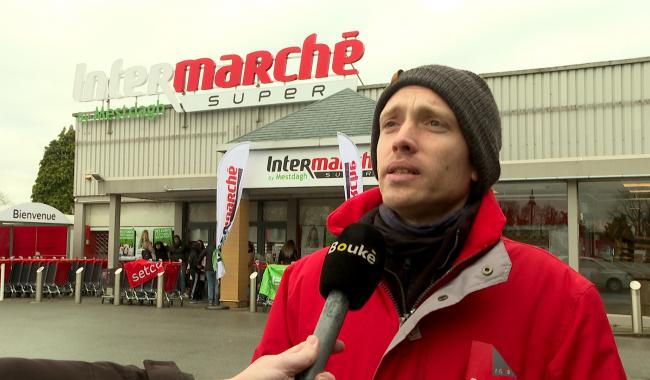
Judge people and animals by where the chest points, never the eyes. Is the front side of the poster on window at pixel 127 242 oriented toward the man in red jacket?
yes

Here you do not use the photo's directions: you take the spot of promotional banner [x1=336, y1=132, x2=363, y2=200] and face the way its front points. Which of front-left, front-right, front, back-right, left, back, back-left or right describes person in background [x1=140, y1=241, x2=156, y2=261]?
back-right

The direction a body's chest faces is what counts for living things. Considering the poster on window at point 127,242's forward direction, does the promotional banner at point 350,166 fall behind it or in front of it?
in front

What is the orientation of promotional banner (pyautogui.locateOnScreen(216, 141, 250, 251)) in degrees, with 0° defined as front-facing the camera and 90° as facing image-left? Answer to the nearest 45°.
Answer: approximately 0°

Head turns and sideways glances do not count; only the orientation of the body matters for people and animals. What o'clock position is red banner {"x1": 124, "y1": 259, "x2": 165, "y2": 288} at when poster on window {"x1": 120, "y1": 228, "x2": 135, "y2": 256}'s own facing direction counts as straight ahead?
The red banner is roughly at 12 o'clock from the poster on window.

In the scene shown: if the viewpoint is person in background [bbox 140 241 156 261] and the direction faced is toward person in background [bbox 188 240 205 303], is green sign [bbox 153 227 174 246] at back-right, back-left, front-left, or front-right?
back-left

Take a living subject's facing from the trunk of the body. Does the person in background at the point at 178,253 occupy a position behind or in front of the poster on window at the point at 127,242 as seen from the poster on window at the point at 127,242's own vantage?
in front

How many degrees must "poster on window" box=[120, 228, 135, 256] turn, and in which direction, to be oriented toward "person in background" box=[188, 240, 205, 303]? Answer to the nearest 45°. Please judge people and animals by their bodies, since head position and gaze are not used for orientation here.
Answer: approximately 90° to its left
